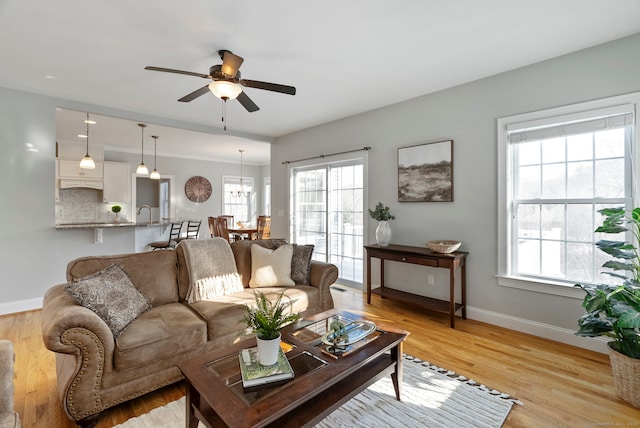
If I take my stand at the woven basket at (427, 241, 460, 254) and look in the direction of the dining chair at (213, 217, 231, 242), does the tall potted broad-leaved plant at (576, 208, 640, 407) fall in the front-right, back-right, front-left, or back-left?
back-left

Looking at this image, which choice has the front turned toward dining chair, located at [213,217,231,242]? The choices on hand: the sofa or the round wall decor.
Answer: the round wall decor

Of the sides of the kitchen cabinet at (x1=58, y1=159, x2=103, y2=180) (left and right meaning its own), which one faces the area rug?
front

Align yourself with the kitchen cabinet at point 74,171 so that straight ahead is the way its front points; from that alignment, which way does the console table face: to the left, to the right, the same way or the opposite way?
to the right

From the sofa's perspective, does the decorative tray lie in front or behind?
in front

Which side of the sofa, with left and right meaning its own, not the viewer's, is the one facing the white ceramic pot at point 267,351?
front

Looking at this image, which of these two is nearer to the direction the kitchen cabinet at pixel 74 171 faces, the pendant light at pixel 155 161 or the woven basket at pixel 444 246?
the woven basket

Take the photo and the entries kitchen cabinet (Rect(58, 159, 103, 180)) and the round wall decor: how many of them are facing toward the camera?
2

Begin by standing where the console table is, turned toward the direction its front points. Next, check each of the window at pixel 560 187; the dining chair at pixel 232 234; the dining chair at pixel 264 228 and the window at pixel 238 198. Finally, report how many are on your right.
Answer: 3

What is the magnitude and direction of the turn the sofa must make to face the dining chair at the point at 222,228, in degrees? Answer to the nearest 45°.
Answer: approximately 135° to its left

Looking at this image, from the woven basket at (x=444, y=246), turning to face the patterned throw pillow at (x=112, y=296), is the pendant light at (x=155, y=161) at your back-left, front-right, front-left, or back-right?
front-right

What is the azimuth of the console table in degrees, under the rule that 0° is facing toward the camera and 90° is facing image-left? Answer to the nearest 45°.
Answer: approximately 45°

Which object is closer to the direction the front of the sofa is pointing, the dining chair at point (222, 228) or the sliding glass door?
the sliding glass door

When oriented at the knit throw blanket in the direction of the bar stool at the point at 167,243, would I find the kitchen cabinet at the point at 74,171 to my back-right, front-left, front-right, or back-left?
front-left

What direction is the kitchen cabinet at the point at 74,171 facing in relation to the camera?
toward the camera

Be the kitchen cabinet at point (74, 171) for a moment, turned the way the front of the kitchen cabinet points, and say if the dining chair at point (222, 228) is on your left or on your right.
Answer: on your left

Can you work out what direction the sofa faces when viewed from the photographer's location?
facing the viewer and to the right of the viewer

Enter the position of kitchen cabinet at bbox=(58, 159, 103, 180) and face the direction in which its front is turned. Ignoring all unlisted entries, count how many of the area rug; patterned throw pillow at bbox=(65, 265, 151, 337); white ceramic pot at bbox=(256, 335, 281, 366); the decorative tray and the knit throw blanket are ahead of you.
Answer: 5

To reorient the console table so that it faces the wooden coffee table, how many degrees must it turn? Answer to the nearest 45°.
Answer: approximately 45° to its left
